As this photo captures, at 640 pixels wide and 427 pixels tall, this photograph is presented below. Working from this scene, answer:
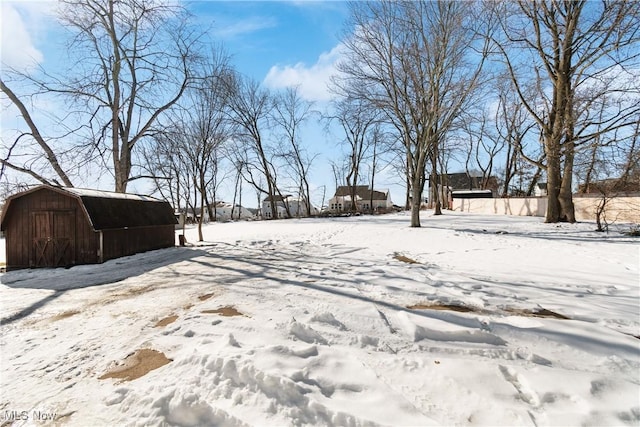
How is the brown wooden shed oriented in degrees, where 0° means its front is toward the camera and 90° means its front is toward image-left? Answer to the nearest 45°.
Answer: approximately 45°
